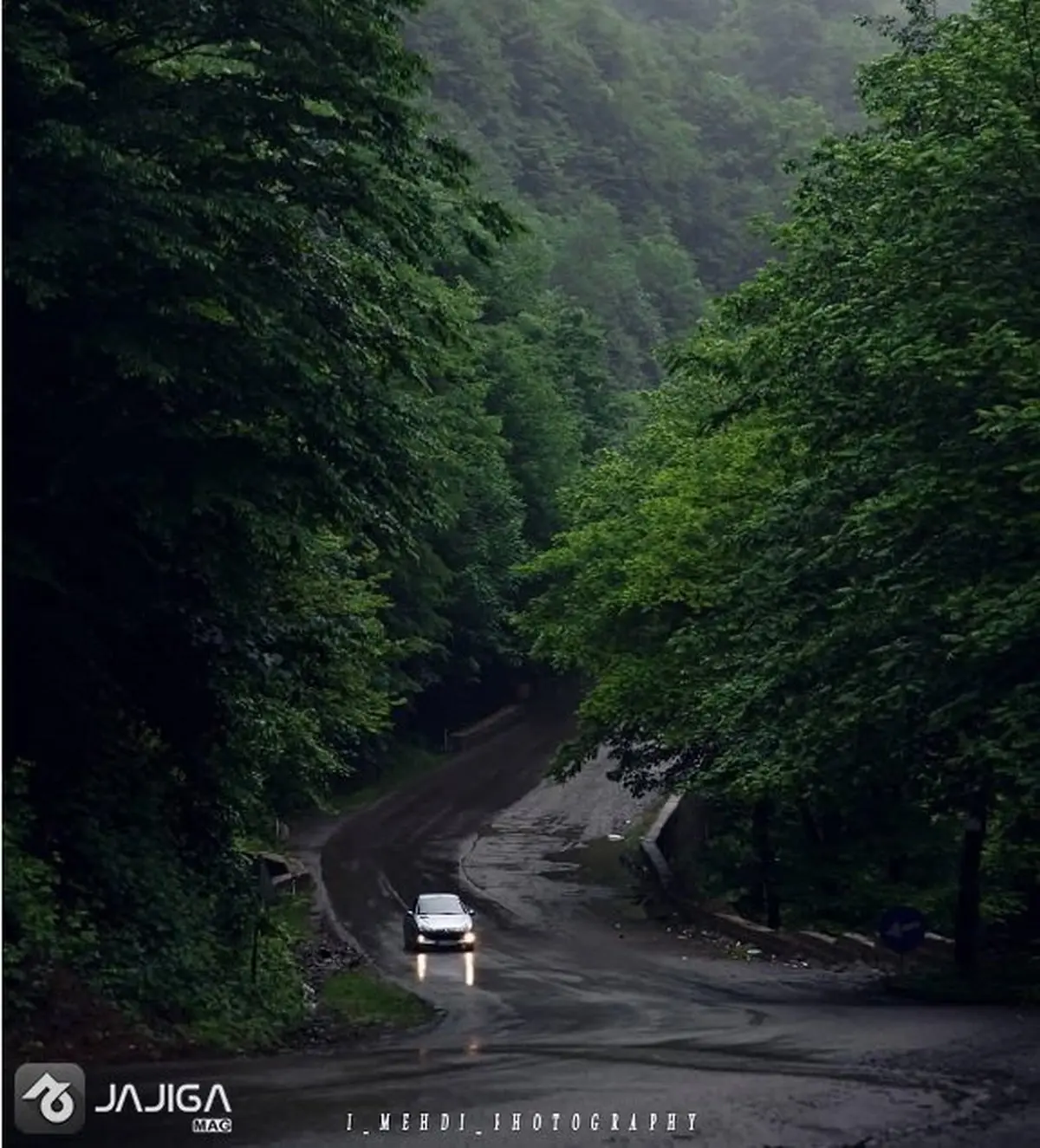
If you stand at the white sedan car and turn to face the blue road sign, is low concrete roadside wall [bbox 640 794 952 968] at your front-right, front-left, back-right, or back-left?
front-left

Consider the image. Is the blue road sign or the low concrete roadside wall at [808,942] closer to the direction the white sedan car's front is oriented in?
the blue road sign

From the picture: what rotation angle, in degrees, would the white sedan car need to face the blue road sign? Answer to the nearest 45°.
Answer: approximately 45° to its left

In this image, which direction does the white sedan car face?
toward the camera

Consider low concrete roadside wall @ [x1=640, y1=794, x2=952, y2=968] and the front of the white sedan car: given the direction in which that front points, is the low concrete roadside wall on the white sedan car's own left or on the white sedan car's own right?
on the white sedan car's own left
